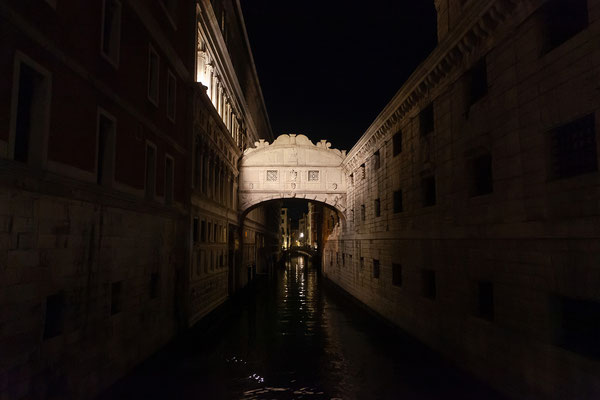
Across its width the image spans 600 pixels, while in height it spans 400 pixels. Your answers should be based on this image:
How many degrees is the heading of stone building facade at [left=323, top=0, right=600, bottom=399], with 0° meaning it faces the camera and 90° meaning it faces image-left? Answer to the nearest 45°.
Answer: approximately 45°

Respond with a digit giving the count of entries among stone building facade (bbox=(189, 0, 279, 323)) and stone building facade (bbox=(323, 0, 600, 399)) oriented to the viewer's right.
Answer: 1

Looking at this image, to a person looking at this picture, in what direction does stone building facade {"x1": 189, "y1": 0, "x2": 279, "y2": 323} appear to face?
facing to the right of the viewer

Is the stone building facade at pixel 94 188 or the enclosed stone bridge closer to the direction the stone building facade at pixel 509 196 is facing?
the stone building facade

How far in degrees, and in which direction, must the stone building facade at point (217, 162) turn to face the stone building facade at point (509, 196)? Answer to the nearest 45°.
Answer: approximately 45° to its right

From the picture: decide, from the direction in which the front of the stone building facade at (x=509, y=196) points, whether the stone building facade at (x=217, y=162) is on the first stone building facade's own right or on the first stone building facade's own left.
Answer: on the first stone building facade's own right

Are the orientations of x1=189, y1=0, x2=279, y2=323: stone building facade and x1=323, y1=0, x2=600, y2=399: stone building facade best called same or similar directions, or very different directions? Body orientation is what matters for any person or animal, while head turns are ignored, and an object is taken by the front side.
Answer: very different directions

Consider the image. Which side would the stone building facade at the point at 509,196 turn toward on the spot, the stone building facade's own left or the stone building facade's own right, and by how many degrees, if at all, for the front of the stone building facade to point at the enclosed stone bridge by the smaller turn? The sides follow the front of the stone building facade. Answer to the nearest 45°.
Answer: approximately 90° to the stone building facade's own right
